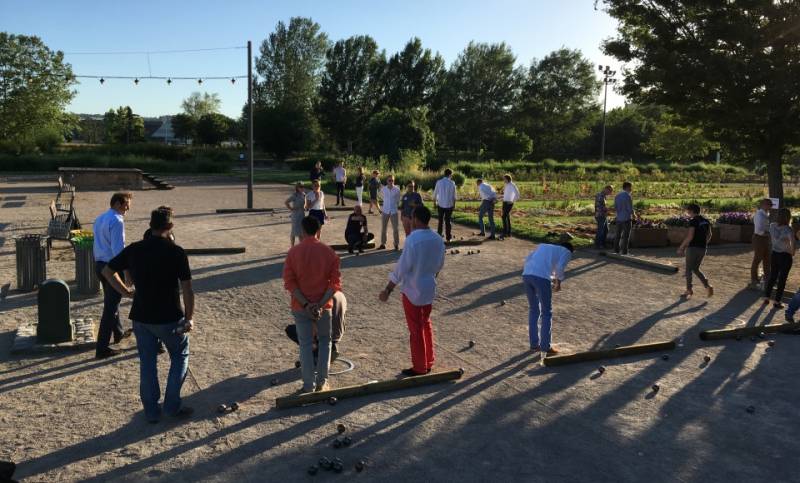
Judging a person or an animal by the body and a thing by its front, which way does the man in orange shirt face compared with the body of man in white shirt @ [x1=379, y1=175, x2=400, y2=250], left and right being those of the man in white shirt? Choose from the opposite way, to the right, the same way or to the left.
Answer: the opposite way

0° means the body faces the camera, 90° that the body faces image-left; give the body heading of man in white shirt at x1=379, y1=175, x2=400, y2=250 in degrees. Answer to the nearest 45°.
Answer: approximately 0°

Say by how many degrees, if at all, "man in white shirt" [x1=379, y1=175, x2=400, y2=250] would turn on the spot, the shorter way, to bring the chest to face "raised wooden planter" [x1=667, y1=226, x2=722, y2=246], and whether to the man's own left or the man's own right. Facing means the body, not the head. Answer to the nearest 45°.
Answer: approximately 90° to the man's own left

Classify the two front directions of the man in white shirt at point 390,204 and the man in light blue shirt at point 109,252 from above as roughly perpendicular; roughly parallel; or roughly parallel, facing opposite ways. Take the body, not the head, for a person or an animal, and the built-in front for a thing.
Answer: roughly perpendicular

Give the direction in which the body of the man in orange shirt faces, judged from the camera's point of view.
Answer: away from the camera

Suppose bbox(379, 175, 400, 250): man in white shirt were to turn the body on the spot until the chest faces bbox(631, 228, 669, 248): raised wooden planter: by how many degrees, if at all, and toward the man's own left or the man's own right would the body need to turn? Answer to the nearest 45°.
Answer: approximately 90° to the man's own left

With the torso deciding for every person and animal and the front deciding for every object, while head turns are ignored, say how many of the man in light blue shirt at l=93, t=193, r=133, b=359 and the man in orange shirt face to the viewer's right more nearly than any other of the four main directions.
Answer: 1

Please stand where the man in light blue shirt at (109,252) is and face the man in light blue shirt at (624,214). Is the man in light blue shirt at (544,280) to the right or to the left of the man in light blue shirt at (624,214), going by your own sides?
right

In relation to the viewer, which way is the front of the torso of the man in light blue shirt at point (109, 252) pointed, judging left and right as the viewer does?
facing to the right of the viewer

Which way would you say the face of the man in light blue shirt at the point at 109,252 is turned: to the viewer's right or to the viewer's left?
to the viewer's right

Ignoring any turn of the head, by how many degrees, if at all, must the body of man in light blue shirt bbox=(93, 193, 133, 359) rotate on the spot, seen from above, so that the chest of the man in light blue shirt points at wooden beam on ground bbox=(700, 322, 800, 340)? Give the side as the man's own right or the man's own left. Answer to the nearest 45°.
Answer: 0° — they already face it

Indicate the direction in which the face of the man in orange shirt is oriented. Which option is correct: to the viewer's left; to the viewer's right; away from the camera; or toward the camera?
away from the camera

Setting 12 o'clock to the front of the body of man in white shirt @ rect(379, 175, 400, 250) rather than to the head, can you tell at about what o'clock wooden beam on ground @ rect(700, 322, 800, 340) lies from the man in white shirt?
The wooden beam on ground is roughly at 11 o'clock from the man in white shirt.
